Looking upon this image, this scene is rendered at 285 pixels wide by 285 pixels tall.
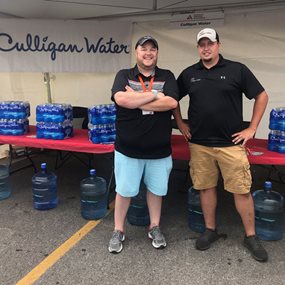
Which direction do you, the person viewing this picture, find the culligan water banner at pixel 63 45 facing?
facing the viewer

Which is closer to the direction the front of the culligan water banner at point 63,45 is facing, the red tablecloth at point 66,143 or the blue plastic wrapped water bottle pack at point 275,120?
the red tablecloth

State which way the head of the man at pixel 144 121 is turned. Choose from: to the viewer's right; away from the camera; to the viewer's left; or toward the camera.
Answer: toward the camera

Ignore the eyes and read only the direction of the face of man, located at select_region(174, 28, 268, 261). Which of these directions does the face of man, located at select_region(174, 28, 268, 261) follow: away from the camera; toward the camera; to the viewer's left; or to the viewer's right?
toward the camera

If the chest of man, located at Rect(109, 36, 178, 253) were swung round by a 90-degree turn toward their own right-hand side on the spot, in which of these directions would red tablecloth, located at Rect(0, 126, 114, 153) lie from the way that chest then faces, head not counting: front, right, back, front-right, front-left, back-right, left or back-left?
front-right

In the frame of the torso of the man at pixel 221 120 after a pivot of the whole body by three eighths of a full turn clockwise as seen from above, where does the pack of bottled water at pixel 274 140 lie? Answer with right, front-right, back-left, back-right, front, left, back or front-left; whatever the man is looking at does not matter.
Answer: right

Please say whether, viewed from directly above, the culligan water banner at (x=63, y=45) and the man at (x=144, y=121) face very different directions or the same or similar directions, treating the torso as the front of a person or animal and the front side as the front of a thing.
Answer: same or similar directions

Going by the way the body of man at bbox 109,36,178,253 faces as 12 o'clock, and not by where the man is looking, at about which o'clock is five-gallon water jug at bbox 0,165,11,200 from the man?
The five-gallon water jug is roughly at 4 o'clock from the man.

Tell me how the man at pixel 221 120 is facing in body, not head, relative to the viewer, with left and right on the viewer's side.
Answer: facing the viewer

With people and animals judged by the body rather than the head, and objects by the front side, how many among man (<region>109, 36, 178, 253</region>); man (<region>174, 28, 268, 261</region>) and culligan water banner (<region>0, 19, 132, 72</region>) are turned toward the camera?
3

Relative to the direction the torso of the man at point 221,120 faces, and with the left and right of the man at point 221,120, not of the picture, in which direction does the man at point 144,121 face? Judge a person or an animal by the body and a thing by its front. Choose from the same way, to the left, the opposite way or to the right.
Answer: the same way

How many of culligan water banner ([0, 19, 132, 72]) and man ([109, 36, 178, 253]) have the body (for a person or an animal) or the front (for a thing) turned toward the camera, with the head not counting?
2

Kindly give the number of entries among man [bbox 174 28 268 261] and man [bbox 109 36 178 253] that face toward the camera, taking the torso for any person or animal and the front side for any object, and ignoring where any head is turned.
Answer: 2

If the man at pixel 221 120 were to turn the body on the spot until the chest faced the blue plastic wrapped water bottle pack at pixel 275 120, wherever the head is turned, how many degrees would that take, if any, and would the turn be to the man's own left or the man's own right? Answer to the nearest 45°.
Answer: approximately 135° to the man's own left
